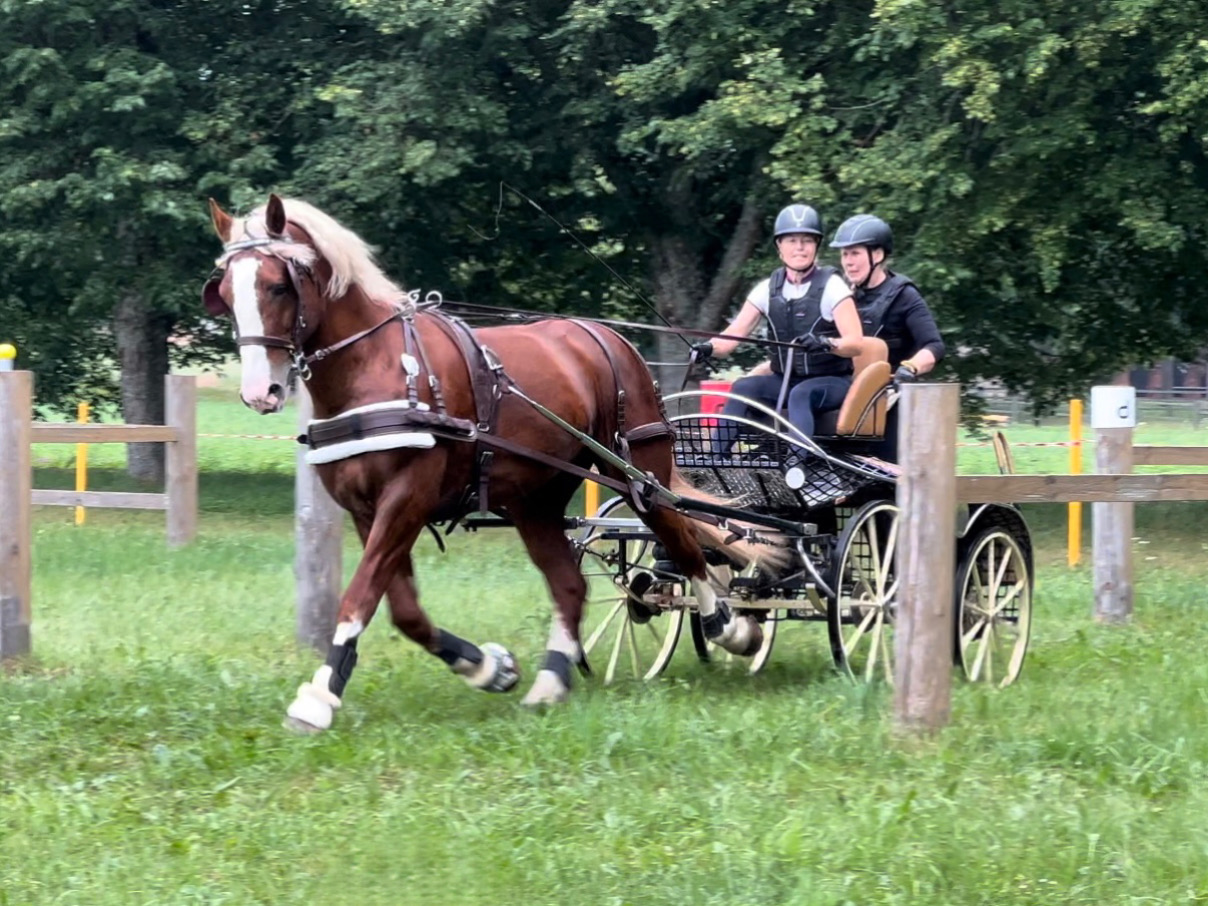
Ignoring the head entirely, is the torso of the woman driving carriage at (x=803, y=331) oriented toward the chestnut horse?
yes

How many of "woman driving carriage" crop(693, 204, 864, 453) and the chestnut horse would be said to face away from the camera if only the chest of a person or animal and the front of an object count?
0

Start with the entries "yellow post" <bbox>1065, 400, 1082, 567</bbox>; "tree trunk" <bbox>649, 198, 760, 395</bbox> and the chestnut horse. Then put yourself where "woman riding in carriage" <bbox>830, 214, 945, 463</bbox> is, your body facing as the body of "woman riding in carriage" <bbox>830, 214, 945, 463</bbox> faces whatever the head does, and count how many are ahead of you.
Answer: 1

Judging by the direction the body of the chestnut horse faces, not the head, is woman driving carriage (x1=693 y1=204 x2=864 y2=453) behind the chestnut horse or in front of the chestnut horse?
behind

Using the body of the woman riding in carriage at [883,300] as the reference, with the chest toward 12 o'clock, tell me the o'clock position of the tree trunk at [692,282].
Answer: The tree trunk is roughly at 4 o'clock from the woman riding in carriage.

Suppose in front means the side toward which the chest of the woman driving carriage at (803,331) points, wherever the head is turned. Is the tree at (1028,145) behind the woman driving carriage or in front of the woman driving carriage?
behind

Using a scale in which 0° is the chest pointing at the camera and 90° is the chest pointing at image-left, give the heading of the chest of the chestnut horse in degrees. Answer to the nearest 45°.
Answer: approximately 45°

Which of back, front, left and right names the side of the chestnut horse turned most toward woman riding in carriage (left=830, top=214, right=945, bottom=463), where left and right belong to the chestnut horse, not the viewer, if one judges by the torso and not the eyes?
back

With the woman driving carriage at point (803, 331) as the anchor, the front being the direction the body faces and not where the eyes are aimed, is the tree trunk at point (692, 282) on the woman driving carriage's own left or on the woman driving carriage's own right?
on the woman driving carriage's own right

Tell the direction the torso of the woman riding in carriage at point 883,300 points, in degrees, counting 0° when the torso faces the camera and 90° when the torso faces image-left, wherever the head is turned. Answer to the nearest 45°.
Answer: approximately 45°

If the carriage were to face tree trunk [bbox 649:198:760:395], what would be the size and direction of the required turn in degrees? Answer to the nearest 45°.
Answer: approximately 135° to its right
